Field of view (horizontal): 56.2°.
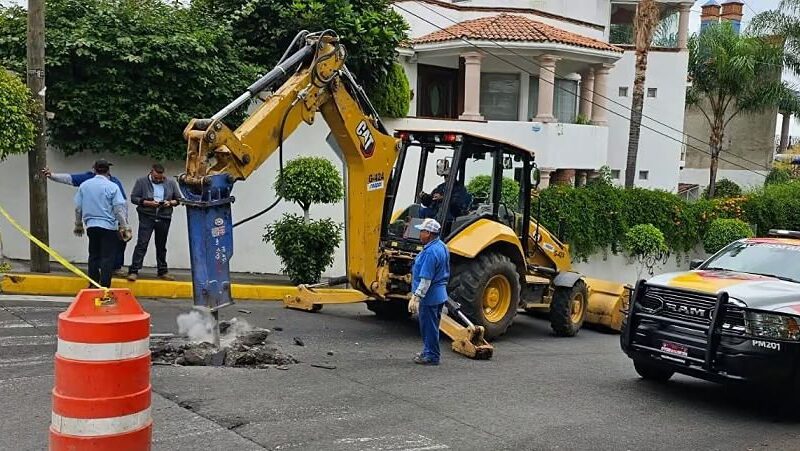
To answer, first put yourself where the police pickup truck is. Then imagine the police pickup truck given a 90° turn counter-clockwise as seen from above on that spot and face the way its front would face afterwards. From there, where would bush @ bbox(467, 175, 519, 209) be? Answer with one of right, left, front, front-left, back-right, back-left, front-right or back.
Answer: back

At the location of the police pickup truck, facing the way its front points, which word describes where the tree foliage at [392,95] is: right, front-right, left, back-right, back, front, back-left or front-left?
right

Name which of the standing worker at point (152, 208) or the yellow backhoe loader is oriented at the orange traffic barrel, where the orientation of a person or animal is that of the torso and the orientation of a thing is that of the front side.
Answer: the standing worker

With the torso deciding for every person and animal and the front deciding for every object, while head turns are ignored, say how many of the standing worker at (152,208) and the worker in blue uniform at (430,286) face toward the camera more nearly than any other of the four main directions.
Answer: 1

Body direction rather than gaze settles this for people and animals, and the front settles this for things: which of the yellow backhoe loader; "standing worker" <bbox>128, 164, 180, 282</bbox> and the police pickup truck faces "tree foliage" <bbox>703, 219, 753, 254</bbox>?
the yellow backhoe loader

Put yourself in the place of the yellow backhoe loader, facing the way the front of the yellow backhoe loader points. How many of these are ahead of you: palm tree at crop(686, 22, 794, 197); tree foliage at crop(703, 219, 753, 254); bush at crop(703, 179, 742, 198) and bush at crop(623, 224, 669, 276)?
4

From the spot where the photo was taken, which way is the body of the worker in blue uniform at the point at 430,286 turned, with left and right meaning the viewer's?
facing to the left of the viewer

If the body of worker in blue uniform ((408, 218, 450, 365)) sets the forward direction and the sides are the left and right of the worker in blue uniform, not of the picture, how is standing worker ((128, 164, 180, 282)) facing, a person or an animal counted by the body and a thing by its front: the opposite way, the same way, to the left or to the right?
to the left

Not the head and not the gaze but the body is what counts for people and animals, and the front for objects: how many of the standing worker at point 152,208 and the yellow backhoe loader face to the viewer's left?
0

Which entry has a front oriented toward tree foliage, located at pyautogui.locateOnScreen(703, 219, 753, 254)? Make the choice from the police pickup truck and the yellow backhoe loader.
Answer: the yellow backhoe loader

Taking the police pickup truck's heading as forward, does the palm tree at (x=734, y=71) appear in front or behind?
behind

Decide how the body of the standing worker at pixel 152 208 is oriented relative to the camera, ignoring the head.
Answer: toward the camera

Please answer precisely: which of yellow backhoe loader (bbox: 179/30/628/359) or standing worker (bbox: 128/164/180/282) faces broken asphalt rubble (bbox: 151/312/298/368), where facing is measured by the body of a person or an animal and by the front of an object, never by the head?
the standing worker

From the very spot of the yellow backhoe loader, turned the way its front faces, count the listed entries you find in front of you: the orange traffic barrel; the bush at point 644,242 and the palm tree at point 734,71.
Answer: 2

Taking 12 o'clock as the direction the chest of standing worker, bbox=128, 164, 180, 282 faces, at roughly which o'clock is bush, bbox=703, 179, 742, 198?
The bush is roughly at 8 o'clock from the standing worker.

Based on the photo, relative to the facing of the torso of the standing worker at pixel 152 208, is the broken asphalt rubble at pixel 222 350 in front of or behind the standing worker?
in front

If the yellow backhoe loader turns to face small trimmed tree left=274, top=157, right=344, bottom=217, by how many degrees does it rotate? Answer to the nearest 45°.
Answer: approximately 90° to its left

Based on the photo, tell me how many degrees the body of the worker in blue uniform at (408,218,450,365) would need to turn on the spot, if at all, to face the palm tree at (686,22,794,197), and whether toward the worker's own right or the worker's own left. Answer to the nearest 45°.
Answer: approximately 135° to the worker's own right

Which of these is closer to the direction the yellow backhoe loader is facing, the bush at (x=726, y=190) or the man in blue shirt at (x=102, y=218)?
the bush

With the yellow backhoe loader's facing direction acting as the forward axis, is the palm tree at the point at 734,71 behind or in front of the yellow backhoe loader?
in front

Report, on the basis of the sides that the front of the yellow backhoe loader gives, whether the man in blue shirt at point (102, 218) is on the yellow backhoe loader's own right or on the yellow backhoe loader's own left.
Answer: on the yellow backhoe loader's own left

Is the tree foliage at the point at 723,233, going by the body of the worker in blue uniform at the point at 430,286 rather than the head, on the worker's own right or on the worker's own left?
on the worker's own right
